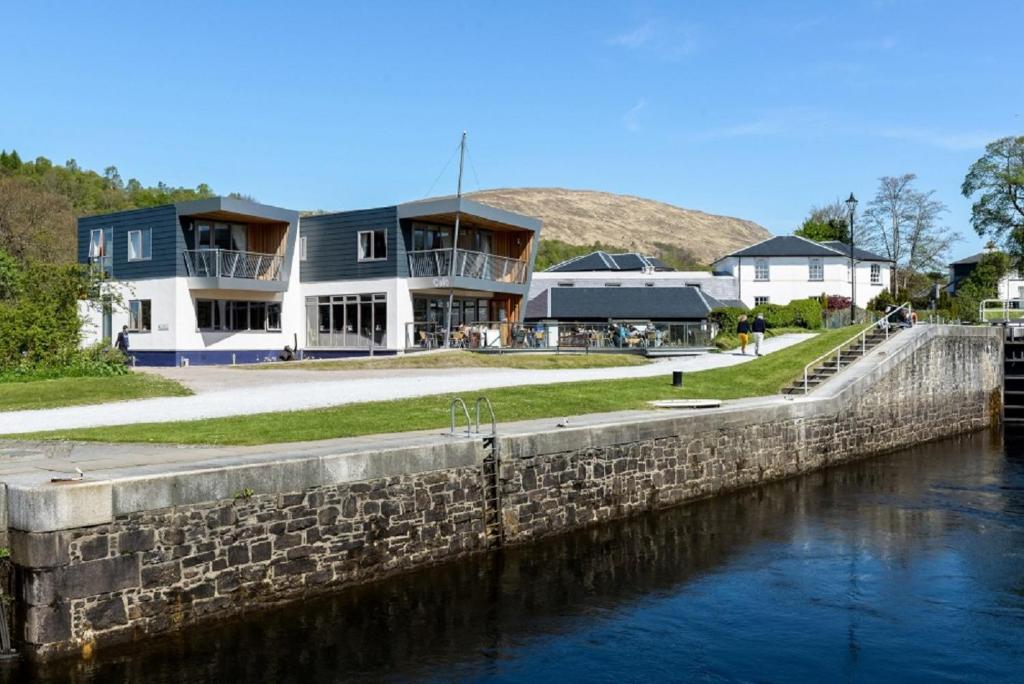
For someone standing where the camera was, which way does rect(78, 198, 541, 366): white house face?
facing the viewer and to the right of the viewer

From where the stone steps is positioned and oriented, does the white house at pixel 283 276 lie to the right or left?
on its right

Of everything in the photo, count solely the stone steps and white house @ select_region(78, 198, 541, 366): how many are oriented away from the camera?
0

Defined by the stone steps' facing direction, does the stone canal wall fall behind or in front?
in front

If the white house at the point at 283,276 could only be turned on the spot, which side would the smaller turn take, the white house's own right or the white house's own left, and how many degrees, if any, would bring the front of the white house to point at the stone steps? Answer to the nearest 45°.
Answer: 0° — it already faces it
